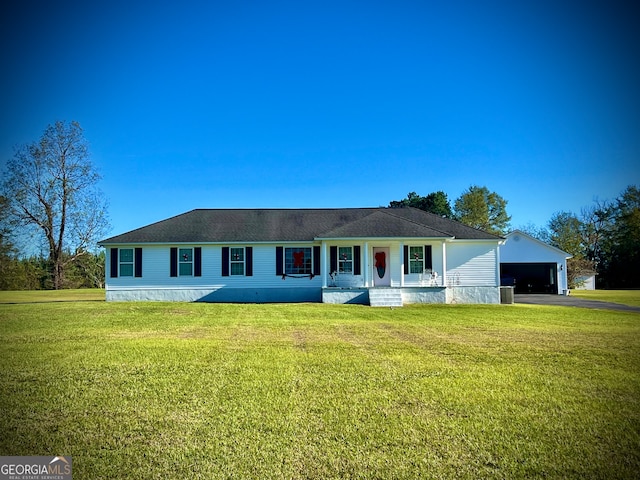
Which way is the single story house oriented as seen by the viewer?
toward the camera

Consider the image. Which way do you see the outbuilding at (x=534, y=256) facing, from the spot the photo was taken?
facing the viewer

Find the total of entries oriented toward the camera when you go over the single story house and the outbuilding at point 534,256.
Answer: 2

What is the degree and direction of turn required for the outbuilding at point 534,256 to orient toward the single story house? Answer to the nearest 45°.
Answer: approximately 45° to its right

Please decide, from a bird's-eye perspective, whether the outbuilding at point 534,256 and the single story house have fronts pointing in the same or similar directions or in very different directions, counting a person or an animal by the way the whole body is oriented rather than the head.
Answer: same or similar directions

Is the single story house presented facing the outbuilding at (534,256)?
no
